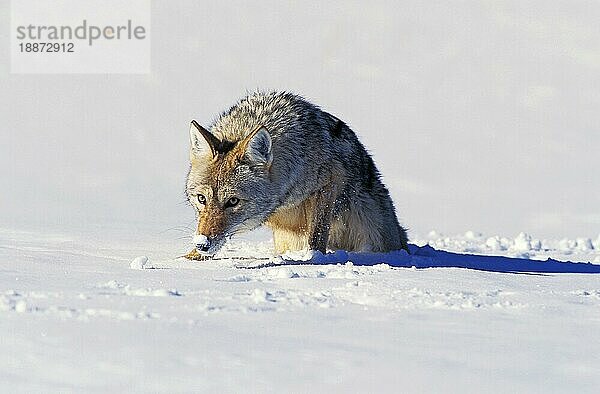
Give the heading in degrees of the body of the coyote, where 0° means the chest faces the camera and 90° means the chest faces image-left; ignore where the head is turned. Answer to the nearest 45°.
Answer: approximately 45°
